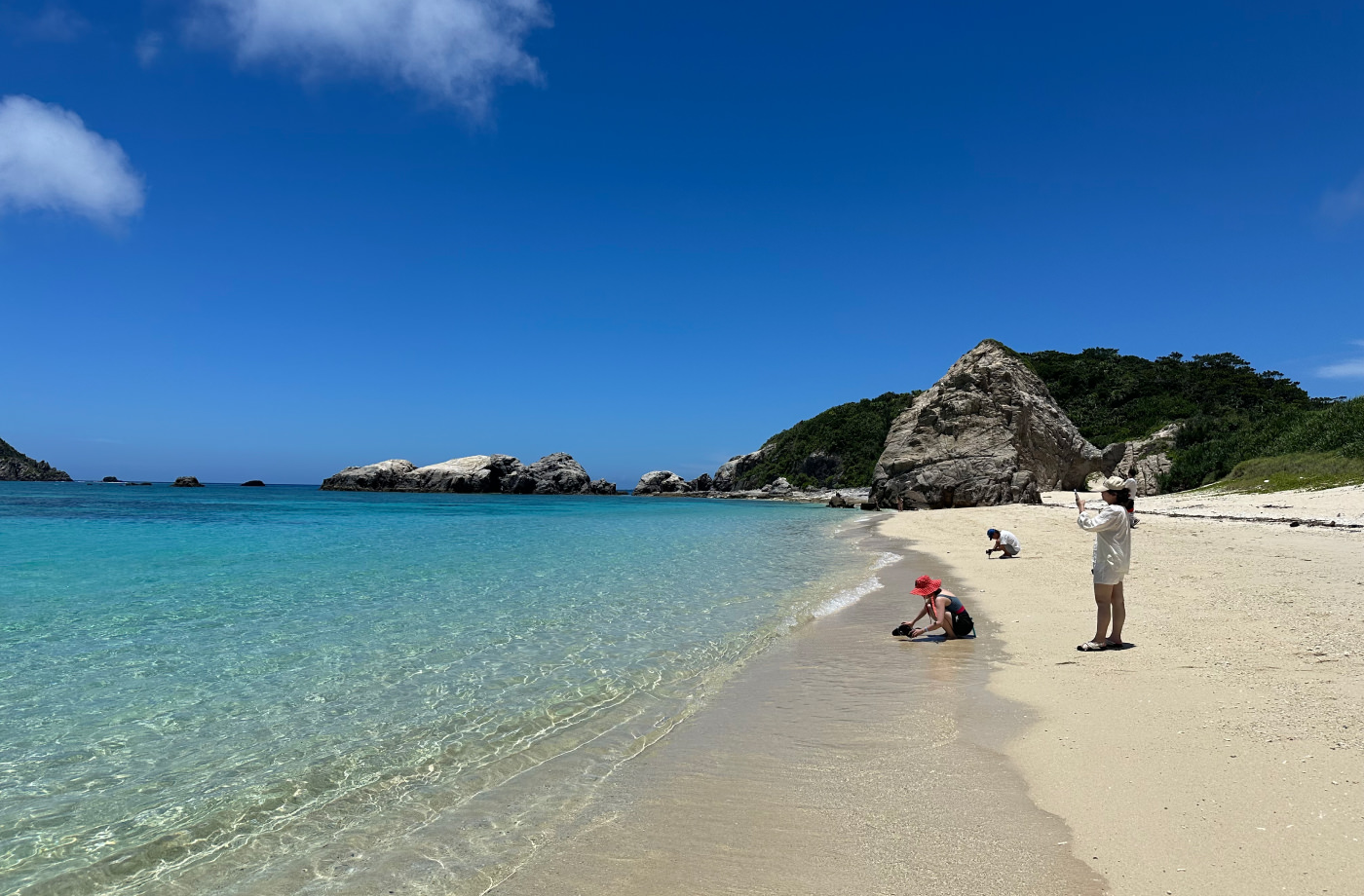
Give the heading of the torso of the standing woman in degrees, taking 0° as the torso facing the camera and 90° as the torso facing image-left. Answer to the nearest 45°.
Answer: approximately 90°

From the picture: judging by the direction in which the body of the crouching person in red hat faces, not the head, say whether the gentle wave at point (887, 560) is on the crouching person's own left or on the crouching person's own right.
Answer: on the crouching person's own right

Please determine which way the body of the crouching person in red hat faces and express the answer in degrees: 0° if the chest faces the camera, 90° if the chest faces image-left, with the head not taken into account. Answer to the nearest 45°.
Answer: approximately 90°

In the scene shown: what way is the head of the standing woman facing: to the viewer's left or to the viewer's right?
to the viewer's left

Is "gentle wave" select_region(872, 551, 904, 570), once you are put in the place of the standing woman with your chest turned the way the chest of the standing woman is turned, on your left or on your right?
on your right

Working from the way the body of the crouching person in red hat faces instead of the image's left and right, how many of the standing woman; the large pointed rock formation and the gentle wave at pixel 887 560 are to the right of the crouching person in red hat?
2
